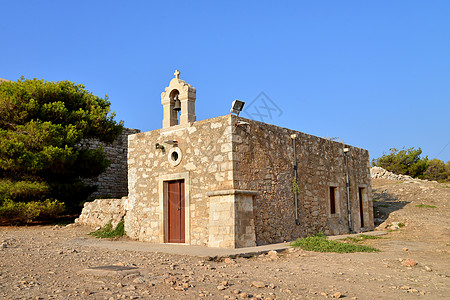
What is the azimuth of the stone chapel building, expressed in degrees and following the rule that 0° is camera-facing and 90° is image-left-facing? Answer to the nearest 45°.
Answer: approximately 45°

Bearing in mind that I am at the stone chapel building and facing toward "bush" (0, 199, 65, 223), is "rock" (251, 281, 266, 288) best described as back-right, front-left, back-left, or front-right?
back-left

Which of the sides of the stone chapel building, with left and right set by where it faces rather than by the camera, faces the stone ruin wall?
right

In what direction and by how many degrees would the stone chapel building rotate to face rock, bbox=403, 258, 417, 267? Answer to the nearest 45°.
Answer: approximately 90° to its left

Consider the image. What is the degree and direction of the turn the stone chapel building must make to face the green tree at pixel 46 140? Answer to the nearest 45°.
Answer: approximately 90° to its right

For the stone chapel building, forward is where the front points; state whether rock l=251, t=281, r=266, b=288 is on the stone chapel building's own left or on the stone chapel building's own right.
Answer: on the stone chapel building's own left

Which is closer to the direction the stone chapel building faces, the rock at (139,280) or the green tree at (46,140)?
the rock

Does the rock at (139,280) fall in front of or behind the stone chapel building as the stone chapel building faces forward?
in front

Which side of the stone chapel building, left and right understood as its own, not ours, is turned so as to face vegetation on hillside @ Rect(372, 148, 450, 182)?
back

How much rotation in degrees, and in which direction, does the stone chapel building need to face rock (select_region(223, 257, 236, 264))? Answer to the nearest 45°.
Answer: approximately 45° to its left

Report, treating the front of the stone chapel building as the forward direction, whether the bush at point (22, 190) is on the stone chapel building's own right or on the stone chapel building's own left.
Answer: on the stone chapel building's own right

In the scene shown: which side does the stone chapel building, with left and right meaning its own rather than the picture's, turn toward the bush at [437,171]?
back

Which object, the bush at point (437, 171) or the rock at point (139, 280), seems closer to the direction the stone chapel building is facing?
the rock
